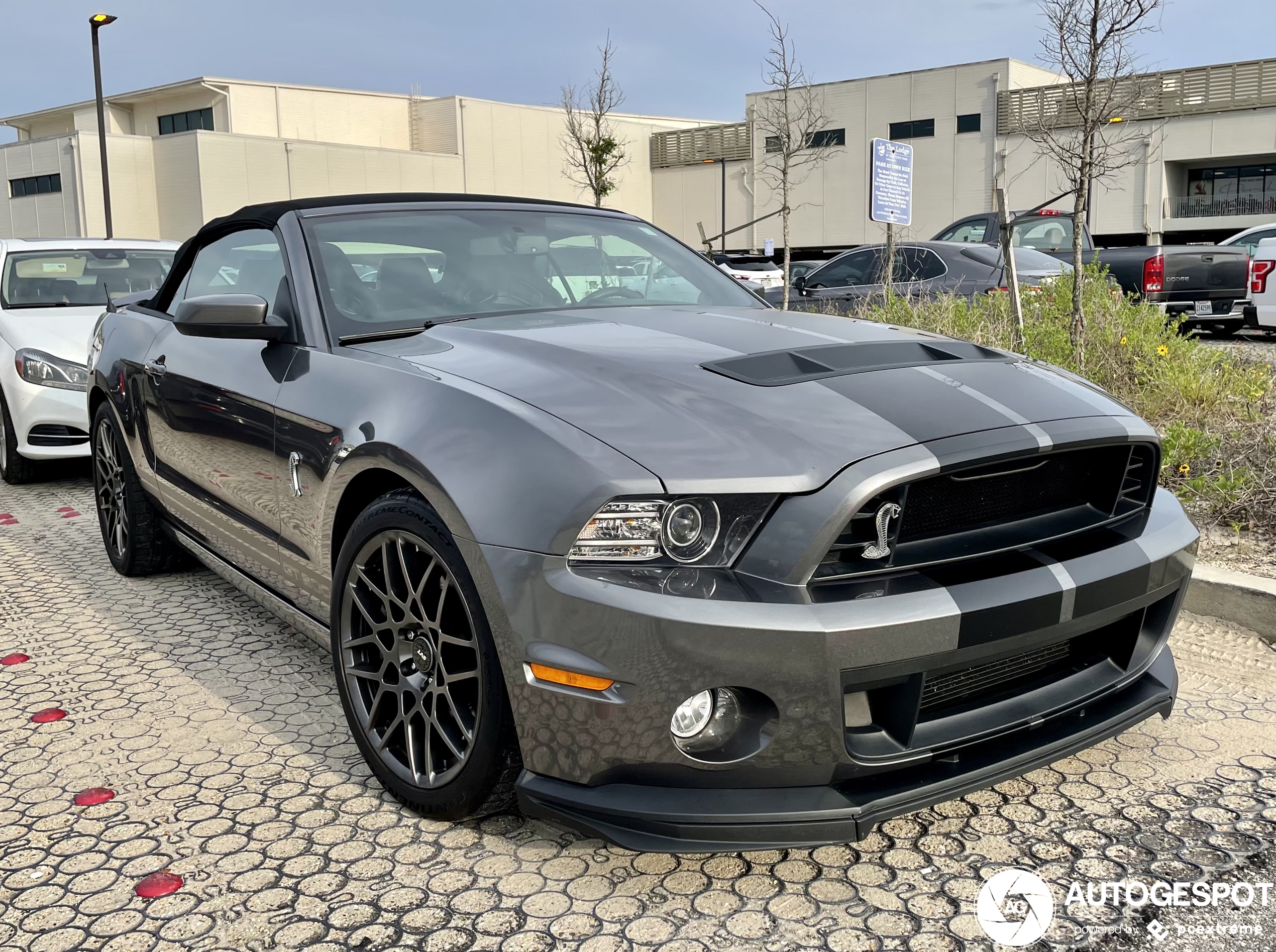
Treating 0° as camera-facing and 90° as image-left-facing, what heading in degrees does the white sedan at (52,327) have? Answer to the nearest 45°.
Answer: approximately 315°

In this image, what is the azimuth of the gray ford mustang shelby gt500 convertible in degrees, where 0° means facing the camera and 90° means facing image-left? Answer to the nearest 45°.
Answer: approximately 315°

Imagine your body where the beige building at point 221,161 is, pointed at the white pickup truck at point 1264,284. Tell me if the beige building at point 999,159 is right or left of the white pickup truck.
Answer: left

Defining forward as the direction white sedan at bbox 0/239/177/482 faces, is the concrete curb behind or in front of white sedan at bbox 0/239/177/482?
in front

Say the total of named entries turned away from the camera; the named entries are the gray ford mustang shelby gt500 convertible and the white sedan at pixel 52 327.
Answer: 0

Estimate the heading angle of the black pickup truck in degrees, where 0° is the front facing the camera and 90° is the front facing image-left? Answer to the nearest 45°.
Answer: approximately 135°
